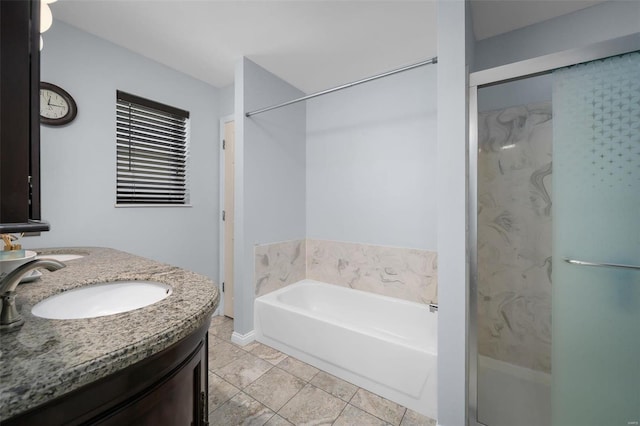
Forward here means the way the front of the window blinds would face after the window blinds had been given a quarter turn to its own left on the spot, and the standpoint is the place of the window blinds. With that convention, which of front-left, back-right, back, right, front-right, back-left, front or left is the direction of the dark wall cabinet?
back-right

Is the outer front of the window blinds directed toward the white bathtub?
yes

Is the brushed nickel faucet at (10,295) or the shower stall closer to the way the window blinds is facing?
the shower stall

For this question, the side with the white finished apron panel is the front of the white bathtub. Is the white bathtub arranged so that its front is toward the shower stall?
no

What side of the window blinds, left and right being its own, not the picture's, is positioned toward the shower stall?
front

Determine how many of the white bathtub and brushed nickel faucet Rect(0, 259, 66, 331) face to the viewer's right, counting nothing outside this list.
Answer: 1

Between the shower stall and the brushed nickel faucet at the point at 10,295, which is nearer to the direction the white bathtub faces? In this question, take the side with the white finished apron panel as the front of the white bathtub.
the brushed nickel faucet

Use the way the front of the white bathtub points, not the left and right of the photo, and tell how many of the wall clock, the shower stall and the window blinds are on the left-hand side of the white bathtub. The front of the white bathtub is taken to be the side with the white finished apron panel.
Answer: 1

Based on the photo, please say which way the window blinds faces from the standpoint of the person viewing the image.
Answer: facing the viewer and to the right of the viewer

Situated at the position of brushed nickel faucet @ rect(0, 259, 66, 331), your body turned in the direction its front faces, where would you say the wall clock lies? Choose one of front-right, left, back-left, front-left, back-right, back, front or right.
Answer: left

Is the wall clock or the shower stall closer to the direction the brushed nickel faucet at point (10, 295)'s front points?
the shower stall

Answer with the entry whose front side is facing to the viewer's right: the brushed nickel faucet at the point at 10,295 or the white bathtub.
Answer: the brushed nickel faucet

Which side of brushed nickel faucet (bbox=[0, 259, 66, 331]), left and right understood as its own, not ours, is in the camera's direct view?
right

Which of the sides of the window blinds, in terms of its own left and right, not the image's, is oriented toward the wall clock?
right
